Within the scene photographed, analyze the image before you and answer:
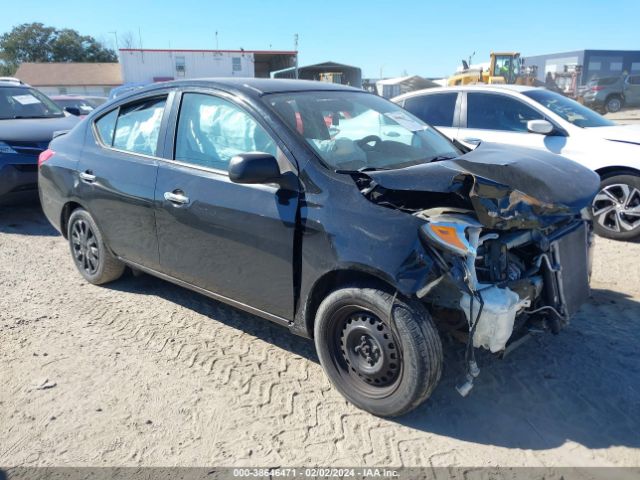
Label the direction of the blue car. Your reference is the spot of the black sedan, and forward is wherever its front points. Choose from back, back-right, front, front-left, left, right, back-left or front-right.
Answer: back

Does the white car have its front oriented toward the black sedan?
no

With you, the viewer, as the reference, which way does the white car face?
facing the viewer and to the right of the viewer

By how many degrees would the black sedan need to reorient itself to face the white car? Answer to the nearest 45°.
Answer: approximately 90° to its left

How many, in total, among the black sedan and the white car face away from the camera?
0

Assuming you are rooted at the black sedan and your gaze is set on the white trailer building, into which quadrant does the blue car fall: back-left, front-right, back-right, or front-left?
front-left

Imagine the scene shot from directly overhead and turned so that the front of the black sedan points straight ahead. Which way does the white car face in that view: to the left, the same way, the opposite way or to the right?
the same way

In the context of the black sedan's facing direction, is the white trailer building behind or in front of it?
behind

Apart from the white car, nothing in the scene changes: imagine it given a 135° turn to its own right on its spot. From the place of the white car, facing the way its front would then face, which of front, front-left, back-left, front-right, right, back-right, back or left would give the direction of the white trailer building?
front-right
